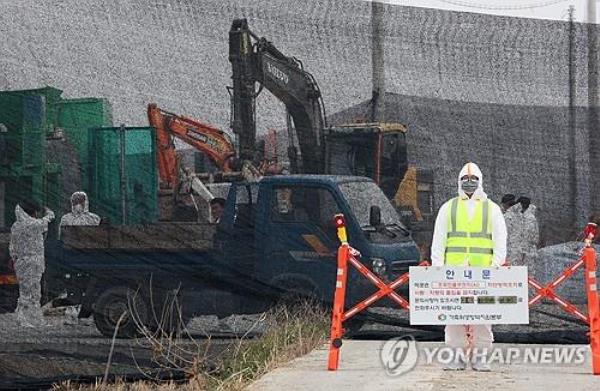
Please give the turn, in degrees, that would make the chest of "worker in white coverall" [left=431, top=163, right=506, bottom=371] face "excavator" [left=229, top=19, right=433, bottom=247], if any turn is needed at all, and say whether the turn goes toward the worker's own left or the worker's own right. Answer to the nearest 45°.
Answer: approximately 135° to the worker's own right

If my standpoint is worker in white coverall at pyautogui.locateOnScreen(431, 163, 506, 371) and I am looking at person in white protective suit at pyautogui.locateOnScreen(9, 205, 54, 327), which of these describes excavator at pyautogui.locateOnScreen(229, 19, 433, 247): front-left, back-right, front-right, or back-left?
front-right

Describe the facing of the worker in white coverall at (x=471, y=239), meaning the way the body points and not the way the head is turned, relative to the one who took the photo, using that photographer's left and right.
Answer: facing the viewer

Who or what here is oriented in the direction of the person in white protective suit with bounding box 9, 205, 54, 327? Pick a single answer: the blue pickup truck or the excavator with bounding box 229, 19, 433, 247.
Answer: the excavator

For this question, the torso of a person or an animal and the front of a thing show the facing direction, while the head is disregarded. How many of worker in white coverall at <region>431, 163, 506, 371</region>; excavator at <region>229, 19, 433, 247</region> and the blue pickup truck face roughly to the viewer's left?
1

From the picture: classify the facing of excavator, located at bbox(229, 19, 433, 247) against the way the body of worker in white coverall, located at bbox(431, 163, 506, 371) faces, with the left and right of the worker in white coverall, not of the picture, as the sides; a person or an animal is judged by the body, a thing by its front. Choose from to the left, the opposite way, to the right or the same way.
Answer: to the right

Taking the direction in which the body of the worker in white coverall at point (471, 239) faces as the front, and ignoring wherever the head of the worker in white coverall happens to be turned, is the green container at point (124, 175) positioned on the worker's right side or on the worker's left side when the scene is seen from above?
on the worker's right side

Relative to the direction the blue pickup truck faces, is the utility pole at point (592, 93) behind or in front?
in front

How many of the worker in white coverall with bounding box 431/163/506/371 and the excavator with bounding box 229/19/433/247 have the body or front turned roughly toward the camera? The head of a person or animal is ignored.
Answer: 1

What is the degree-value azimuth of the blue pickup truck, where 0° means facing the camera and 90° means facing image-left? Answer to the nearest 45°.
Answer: approximately 315°

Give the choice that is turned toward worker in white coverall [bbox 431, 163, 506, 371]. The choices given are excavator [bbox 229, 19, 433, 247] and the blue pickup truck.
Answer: the blue pickup truck

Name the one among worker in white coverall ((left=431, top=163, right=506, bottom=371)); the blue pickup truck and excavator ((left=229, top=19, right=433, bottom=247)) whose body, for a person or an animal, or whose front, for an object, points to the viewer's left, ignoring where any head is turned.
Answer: the excavator

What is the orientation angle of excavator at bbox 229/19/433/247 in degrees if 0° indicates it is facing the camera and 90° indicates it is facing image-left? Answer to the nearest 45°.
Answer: approximately 90°

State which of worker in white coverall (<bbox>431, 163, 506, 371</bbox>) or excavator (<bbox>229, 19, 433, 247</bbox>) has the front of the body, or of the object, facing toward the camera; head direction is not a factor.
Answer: the worker in white coverall
